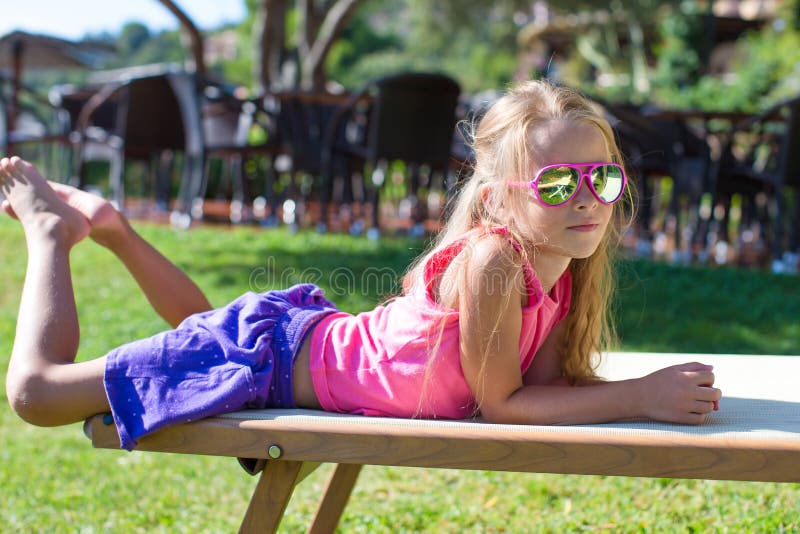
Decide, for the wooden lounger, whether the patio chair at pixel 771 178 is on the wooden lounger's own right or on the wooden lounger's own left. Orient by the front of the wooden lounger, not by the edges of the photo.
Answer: on the wooden lounger's own right

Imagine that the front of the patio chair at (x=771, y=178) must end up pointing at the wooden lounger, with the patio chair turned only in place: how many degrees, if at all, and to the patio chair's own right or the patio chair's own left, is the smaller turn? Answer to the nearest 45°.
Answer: approximately 135° to the patio chair's own left

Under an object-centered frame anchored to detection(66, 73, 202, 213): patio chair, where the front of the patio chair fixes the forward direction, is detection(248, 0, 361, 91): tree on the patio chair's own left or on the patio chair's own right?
on the patio chair's own right

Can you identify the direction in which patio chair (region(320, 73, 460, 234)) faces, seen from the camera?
facing away from the viewer and to the left of the viewer

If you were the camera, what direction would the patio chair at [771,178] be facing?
facing away from the viewer and to the left of the viewer

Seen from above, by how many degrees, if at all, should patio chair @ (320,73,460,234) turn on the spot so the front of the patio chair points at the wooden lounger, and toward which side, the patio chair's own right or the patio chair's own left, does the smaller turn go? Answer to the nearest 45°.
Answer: approximately 135° to the patio chair's own left

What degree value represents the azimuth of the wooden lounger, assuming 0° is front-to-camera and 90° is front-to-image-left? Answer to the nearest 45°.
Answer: approximately 90°

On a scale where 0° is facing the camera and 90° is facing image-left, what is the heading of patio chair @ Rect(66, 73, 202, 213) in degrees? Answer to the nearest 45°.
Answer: approximately 135°

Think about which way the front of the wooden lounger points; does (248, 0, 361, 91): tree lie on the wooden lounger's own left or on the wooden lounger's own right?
on the wooden lounger's own right
